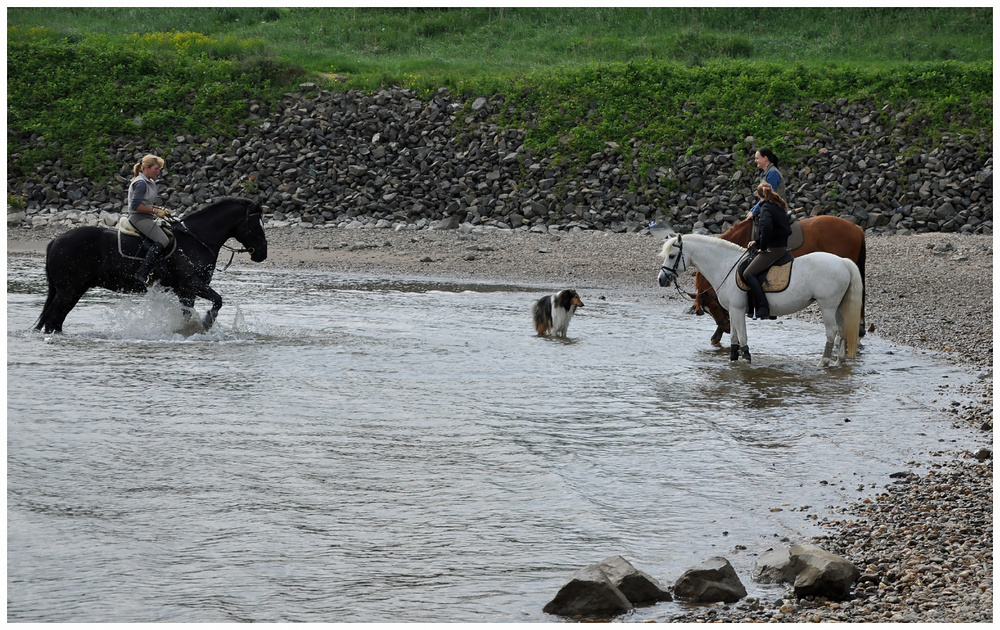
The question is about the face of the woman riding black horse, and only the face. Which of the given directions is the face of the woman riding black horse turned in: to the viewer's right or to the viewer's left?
to the viewer's right

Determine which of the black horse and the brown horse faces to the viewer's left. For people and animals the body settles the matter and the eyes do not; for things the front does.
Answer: the brown horse

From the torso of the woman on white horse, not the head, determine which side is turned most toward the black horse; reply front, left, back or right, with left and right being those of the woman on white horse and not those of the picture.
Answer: front

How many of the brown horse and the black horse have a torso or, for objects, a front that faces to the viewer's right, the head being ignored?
1

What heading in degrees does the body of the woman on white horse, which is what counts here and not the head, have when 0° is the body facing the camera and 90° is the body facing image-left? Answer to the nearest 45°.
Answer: approximately 90°

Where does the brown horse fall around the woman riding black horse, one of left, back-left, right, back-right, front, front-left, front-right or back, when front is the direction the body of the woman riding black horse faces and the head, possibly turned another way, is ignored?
front

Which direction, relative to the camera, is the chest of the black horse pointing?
to the viewer's right

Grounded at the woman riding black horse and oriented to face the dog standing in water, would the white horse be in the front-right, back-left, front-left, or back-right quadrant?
front-right

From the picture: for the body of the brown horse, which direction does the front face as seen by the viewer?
to the viewer's left

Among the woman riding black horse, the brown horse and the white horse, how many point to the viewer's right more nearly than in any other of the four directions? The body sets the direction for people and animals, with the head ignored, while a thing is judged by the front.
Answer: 1

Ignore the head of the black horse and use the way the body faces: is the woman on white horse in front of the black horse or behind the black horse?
in front

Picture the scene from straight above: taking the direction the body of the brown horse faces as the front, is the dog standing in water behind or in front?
in front

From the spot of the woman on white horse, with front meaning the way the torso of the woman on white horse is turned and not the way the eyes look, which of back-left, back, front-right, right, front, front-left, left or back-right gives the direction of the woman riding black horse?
front
